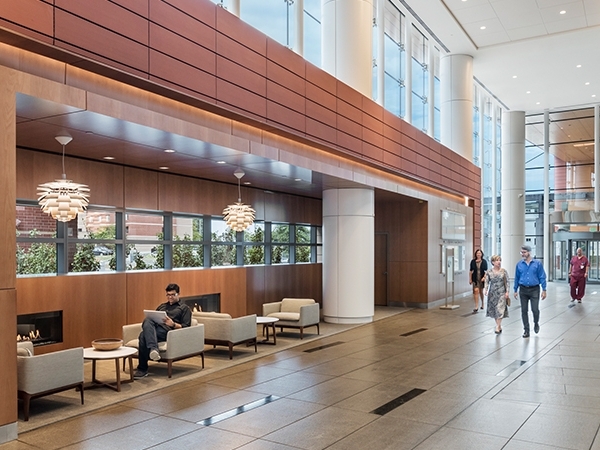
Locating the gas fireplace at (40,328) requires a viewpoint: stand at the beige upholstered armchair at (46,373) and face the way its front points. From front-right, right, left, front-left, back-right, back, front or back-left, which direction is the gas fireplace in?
front-left

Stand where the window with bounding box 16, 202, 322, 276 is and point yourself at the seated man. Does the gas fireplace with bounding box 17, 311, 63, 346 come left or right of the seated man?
right

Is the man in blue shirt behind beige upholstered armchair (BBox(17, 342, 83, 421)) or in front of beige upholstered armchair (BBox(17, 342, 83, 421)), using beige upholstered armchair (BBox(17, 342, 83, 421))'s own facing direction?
in front

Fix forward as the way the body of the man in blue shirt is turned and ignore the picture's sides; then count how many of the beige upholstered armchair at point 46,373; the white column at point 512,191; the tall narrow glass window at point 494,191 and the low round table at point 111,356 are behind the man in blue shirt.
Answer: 2

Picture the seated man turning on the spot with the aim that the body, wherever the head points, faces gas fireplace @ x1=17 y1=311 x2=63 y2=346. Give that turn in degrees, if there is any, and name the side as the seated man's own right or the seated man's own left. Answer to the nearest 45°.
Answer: approximately 90° to the seated man's own right

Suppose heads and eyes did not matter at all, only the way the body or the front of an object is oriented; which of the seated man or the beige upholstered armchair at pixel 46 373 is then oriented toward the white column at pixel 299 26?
the beige upholstered armchair

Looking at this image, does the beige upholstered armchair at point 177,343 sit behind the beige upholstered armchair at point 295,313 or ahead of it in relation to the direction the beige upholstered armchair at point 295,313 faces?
ahead

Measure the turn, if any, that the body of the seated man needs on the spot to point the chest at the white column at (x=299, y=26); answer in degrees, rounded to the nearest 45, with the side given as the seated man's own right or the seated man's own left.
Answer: approximately 180°

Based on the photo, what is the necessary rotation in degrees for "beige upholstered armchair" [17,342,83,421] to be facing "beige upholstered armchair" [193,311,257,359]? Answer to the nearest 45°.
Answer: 0° — it already faces it

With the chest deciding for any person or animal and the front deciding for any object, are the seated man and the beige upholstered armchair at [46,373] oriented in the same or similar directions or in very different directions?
very different directions
